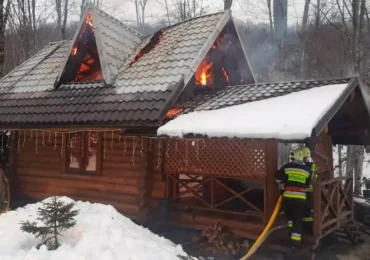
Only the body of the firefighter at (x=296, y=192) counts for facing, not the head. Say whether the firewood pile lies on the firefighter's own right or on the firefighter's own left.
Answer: on the firefighter's own left

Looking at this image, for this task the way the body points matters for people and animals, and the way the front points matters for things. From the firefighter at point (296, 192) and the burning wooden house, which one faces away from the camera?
the firefighter

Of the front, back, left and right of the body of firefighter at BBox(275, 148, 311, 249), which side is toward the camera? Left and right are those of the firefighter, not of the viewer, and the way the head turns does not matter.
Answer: back

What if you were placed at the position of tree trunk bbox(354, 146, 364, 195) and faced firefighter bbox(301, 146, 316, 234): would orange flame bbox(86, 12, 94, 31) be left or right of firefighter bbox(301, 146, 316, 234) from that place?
right

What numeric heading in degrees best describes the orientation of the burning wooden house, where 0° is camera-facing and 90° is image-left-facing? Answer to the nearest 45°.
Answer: approximately 315°
